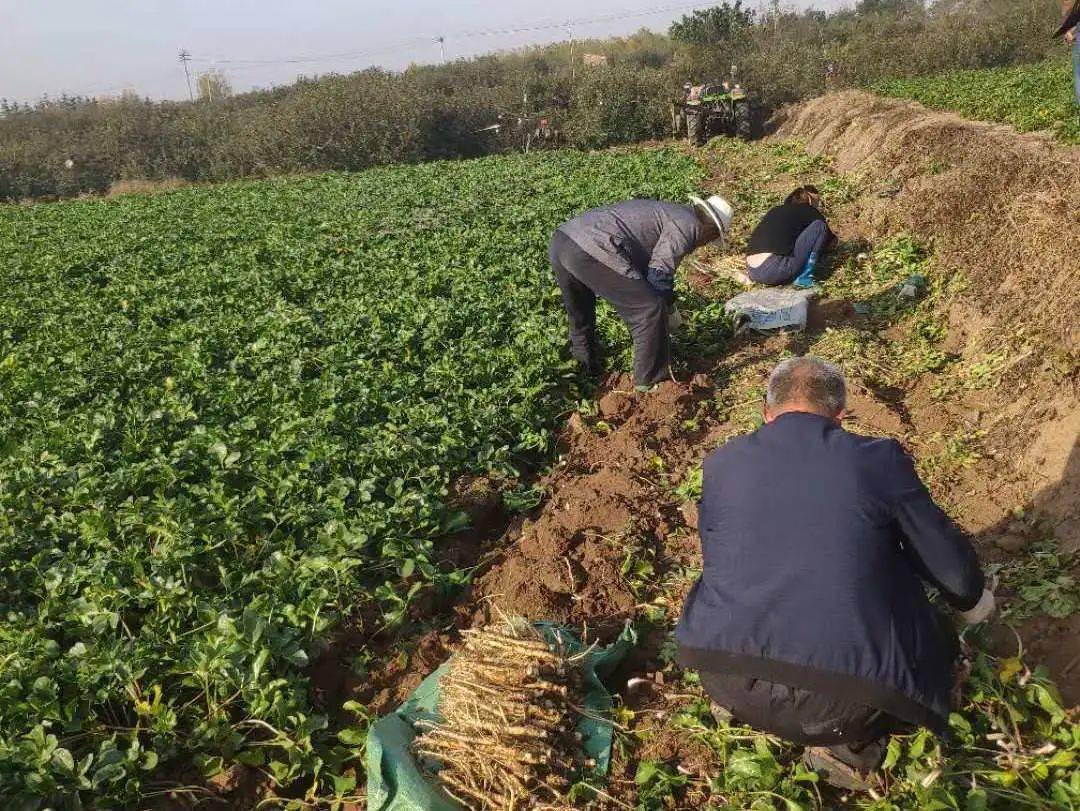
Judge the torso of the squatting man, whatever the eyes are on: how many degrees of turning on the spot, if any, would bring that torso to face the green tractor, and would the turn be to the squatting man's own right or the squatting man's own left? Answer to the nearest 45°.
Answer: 0° — they already face it

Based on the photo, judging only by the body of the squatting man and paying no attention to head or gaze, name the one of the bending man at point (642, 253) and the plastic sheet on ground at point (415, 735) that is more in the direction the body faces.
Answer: the bending man

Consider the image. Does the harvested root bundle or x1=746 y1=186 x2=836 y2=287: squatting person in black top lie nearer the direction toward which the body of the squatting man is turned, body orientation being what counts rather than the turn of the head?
the squatting person in black top

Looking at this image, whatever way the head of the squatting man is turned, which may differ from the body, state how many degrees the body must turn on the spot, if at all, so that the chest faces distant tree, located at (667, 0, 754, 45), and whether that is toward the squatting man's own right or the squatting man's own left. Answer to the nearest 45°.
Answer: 0° — they already face it

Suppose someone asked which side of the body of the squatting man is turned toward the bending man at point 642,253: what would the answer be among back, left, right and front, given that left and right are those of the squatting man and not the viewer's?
front

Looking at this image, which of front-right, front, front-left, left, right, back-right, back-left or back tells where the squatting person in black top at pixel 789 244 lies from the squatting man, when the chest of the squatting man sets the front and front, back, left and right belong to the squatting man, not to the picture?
front

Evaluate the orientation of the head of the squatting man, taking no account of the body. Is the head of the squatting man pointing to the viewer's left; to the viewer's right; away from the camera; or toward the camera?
away from the camera

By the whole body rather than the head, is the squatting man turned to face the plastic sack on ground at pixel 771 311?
yes

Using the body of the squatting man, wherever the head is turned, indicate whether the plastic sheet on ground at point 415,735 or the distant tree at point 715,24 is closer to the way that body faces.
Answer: the distant tree

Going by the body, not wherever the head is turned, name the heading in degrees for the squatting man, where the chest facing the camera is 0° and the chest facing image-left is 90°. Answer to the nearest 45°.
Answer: approximately 180°

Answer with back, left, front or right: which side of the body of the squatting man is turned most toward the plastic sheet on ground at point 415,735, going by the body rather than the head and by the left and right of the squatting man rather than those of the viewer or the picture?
left

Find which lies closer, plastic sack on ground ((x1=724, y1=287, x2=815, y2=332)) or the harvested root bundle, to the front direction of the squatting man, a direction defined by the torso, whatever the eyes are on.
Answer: the plastic sack on ground
